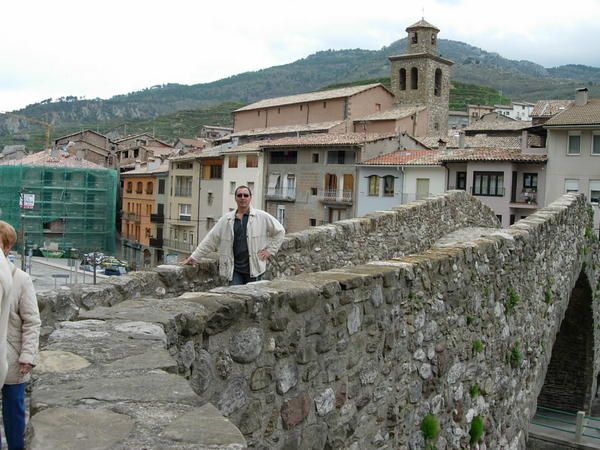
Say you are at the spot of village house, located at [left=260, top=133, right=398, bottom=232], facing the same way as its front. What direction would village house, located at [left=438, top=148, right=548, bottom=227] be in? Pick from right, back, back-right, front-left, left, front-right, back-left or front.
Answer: front-left

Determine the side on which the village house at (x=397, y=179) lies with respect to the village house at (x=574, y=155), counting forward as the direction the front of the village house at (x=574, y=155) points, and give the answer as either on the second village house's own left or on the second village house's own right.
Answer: on the second village house's own right

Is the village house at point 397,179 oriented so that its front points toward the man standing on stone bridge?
yes

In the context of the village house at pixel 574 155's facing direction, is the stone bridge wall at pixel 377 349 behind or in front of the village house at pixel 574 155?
in front

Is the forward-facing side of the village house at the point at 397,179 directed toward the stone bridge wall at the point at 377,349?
yes

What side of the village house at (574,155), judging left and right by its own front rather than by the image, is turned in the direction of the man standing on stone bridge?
front

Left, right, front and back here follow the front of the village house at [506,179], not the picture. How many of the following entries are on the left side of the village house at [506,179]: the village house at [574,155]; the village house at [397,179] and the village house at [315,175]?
1

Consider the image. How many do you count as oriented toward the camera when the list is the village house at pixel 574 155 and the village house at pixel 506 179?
2

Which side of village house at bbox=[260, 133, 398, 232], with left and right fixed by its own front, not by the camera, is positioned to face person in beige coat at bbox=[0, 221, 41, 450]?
front

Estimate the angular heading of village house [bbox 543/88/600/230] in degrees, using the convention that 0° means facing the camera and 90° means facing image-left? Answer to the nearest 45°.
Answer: approximately 0°

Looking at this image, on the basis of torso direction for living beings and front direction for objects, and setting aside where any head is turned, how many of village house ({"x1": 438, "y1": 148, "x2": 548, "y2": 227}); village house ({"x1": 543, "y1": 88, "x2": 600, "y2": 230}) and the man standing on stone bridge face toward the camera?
3

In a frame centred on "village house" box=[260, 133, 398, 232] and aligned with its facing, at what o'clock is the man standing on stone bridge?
The man standing on stone bridge is roughly at 12 o'clock from the village house.

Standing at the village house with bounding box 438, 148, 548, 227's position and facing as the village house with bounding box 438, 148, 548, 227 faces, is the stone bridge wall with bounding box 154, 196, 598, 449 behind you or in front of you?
in front
